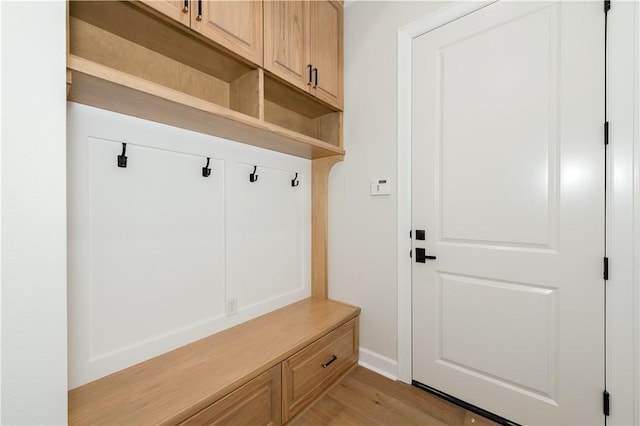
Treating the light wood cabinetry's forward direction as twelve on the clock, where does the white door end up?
The white door is roughly at 11 o'clock from the light wood cabinetry.

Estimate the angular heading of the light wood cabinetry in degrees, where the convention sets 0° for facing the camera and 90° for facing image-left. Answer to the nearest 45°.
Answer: approximately 315°

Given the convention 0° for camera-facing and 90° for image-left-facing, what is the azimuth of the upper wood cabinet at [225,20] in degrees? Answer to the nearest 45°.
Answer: approximately 315°

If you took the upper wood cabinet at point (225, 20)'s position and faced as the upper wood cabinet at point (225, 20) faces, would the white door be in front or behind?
in front
